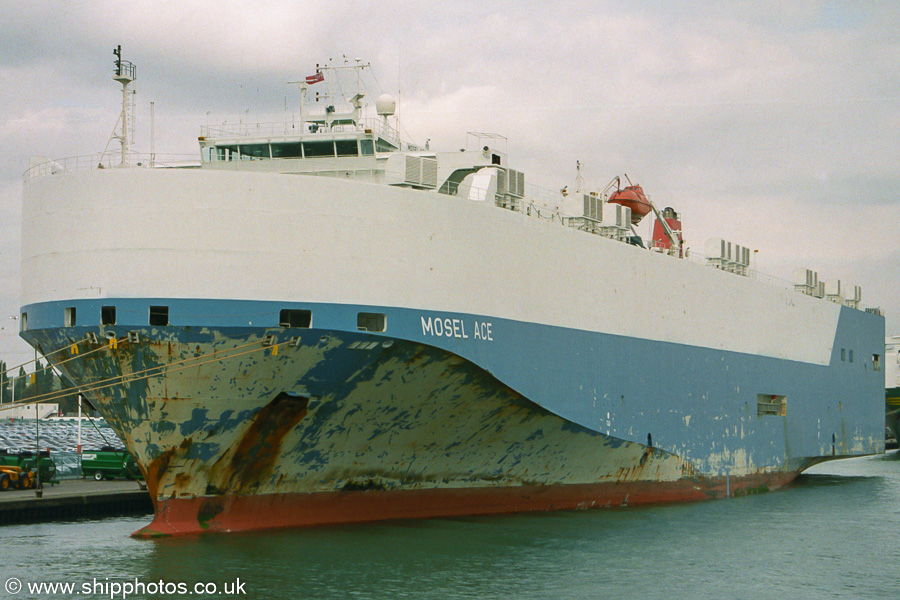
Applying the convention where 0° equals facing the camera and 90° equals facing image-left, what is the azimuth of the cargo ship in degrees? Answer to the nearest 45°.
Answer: approximately 45°
